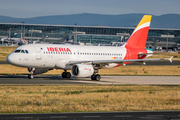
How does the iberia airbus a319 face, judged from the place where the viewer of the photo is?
facing the viewer and to the left of the viewer
